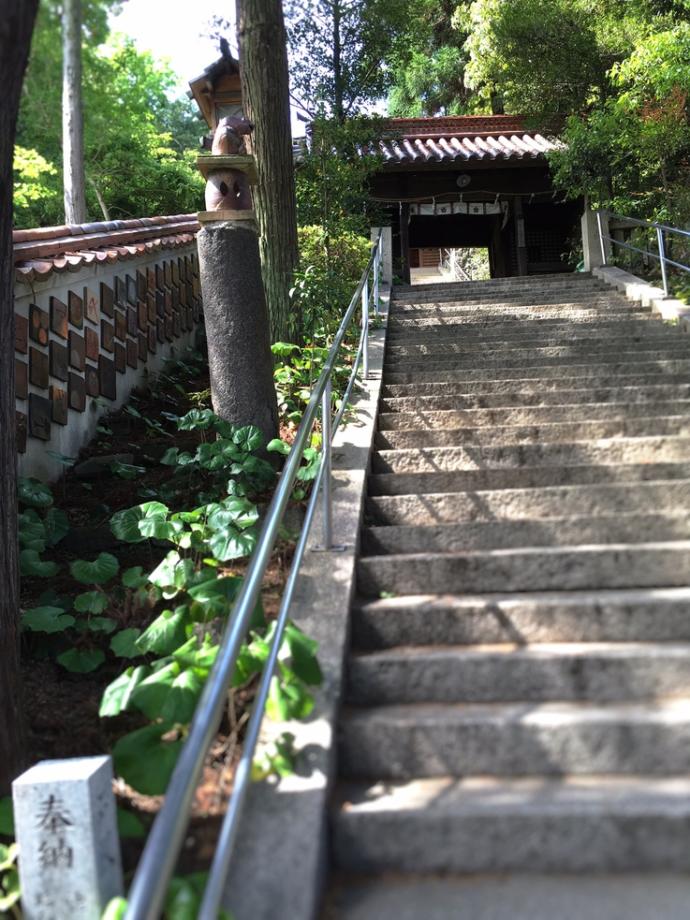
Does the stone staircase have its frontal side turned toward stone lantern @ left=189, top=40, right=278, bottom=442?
no

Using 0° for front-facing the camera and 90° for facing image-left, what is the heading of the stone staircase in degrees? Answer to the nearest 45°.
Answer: approximately 0°

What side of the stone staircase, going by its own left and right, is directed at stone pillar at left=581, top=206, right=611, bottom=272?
back

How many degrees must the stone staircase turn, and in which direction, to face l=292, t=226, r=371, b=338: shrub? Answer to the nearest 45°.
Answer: approximately 180°

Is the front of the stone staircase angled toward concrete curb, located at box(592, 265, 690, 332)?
no

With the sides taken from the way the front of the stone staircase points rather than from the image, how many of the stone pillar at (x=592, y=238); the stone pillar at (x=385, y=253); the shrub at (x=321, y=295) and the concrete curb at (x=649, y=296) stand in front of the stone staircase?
0

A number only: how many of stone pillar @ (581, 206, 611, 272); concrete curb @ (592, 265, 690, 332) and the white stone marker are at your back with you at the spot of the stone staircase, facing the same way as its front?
2

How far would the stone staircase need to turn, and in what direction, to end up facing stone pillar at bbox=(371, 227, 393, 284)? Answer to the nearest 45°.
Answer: approximately 180°
